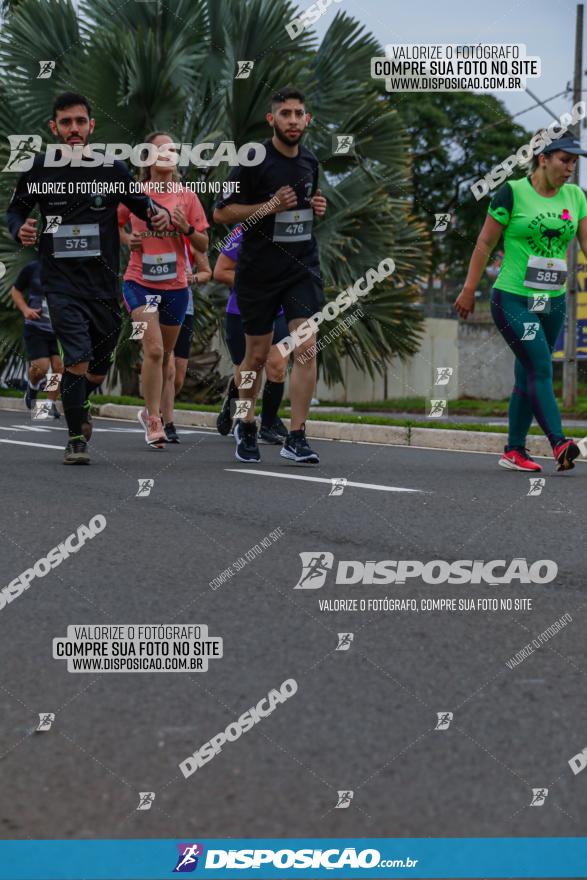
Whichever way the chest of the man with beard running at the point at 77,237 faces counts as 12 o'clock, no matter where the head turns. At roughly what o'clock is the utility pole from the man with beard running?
The utility pole is roughly at 7 o'clock from the man with beard running.

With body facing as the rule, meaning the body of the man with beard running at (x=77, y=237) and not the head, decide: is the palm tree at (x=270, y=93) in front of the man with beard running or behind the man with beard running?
behind

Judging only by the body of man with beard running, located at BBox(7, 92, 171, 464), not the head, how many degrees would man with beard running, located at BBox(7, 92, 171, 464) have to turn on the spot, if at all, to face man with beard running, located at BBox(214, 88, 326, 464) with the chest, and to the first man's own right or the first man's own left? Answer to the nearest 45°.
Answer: approximately 90° to the first man's own left

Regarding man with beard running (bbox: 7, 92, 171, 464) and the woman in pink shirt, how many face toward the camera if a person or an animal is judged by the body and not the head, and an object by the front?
2
